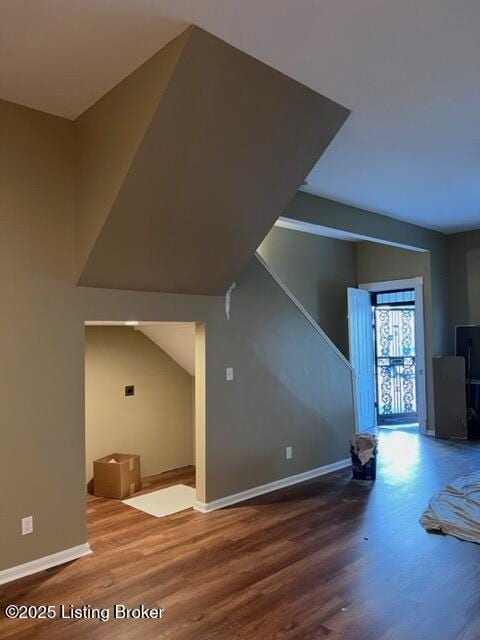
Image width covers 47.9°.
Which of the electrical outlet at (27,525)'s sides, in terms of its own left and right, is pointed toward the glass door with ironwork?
left

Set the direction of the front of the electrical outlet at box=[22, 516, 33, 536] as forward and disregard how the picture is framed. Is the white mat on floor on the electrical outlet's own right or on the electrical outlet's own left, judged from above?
on the electrical outlet's own left

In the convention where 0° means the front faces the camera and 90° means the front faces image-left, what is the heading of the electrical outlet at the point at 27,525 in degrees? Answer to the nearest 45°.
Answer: approximately 315°

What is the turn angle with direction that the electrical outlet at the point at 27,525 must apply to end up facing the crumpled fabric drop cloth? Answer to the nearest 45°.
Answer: approximately 45° to its left

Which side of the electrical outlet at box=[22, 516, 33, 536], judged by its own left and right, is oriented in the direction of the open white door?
left

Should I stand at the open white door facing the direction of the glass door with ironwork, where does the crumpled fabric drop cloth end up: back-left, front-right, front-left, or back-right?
back-right

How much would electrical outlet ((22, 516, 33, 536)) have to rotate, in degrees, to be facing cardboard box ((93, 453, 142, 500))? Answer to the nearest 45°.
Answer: approximately 90° to its left

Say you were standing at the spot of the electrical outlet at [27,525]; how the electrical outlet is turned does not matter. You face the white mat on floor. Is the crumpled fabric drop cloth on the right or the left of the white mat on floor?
right

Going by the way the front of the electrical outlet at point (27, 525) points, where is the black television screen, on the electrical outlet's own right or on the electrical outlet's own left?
on the electrical outlet's own left
